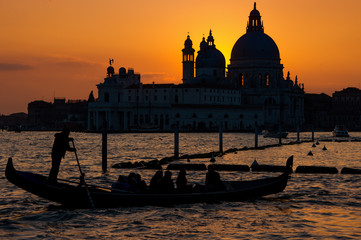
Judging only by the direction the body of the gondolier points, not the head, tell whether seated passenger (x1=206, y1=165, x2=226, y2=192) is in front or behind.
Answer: in front

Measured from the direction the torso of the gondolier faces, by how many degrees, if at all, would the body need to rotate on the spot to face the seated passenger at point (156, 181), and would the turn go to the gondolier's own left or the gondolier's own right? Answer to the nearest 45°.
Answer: approximately 45° to the gondolier's own right

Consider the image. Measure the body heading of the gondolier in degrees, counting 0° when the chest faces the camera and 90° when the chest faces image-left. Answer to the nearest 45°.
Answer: approximately 270°

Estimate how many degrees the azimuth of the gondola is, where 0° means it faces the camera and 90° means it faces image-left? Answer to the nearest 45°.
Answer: approximately 270°

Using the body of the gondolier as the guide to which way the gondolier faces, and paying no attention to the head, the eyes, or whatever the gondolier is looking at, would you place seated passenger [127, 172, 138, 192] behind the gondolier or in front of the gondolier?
in front
